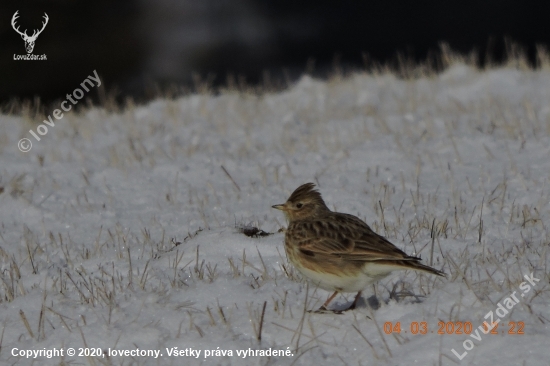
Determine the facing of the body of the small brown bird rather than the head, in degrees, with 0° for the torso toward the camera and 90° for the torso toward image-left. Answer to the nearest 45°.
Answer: approximately 90°
